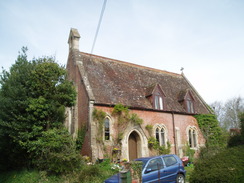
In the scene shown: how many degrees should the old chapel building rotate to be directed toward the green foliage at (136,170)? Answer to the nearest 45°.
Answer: approximately 45° to its right

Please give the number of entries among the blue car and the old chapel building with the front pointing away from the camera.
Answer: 0

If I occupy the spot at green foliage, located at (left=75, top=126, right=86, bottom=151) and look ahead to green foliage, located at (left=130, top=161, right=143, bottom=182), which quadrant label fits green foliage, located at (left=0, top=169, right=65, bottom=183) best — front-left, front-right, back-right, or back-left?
front-right

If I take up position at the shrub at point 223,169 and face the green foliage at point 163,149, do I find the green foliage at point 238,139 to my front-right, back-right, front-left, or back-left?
front-right

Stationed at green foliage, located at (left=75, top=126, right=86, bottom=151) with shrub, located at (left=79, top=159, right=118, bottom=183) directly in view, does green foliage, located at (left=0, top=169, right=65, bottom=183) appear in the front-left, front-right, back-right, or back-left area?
front-right

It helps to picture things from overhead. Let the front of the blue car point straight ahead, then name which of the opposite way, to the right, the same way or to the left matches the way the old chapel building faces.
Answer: to the left

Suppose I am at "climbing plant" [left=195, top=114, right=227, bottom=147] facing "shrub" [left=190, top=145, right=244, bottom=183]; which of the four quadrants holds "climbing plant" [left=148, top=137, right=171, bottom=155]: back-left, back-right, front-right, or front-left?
front-right

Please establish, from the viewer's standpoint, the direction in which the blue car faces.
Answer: facing the viewer and to the left of the viewer

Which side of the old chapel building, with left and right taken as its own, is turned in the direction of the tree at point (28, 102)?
right

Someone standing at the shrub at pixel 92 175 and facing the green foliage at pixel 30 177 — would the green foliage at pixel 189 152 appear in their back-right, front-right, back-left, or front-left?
back-right

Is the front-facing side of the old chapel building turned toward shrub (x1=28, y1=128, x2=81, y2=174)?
no

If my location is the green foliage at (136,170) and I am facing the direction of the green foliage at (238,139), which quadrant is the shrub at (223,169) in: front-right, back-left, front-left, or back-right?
front-right

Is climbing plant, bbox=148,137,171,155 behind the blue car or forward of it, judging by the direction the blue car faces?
behind

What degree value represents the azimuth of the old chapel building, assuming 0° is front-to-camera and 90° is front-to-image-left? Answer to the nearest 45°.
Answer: approximately 315°
